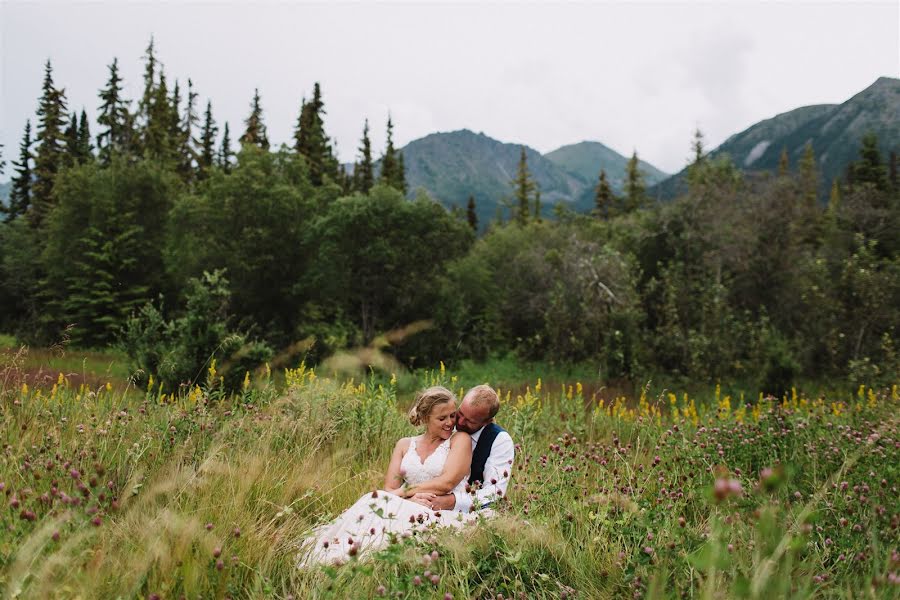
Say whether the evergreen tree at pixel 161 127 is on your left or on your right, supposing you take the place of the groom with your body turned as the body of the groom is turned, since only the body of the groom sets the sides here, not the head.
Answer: on your right

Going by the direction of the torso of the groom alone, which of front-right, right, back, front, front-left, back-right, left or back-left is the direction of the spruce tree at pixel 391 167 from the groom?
back-right

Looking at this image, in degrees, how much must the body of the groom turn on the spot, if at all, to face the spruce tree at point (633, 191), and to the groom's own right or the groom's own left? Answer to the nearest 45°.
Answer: approximately 135° to the groom's own right

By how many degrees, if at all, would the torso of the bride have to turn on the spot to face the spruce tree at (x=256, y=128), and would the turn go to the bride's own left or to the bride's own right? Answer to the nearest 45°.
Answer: approximately 135° to the bride's own right

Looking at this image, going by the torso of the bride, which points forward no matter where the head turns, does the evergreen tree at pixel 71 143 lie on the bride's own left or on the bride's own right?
on the bride's own right

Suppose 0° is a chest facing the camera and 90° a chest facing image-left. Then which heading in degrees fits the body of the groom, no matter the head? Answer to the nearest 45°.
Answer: approximately 45°

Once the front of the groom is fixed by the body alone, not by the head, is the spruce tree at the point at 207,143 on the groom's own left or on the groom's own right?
on the groom's own right

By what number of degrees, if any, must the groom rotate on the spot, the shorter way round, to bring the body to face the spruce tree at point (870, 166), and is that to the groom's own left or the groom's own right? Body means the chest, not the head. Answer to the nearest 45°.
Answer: approximately 180°

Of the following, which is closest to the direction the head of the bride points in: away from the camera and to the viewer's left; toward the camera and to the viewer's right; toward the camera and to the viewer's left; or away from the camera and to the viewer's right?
toward the camera and to the viewer's right

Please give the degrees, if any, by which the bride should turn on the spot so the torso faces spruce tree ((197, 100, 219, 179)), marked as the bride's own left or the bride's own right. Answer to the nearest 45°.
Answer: approximately 135° to the bride's own right

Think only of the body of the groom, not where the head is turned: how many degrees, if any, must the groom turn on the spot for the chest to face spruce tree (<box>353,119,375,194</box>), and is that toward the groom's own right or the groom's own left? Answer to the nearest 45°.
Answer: approximately 135° to the groom's own right

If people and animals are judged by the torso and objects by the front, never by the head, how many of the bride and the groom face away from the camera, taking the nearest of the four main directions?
0

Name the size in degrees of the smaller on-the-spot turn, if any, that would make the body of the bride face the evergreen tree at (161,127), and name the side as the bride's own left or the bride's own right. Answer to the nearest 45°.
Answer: approximately 135° to the bride's own right

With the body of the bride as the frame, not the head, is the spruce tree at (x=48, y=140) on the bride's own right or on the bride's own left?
on the bride's own right
